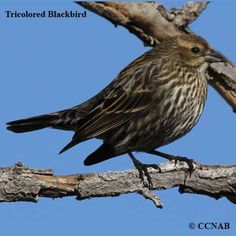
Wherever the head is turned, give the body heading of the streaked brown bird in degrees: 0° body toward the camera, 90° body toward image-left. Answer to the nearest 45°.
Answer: approximately 270°
